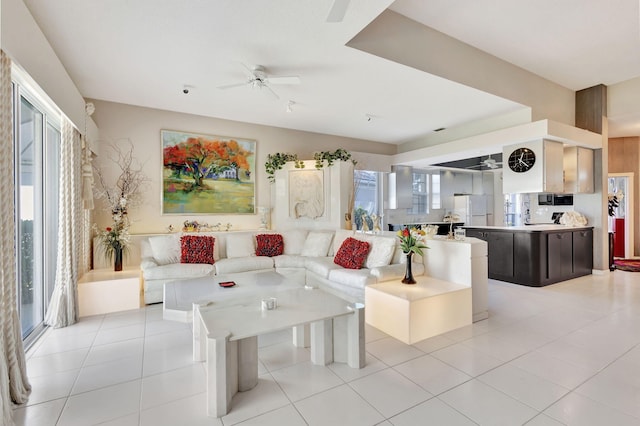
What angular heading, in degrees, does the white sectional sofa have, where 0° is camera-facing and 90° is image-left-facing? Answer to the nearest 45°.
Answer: approximately 0°

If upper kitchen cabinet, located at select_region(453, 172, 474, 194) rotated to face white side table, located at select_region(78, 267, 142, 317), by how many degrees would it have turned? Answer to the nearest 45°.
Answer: approximately 45° to its right

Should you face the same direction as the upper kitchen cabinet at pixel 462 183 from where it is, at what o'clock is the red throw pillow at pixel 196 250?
The red throw pillow is roughly at 1 o'clock from the upper kitchen cabinet.

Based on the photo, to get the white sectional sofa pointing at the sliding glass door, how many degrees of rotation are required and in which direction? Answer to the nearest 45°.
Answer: approximately 90° to its right

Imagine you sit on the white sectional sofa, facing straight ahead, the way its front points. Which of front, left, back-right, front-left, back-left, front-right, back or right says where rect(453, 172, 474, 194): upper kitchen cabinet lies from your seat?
back-left

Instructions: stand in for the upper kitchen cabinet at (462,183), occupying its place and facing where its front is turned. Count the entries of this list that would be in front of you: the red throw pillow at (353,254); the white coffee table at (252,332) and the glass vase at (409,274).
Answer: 3

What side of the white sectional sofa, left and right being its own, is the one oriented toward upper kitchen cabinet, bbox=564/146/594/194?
left

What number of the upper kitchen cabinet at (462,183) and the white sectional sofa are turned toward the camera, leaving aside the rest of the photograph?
2

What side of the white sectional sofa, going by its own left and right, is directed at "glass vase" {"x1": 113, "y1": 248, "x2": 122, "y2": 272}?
right

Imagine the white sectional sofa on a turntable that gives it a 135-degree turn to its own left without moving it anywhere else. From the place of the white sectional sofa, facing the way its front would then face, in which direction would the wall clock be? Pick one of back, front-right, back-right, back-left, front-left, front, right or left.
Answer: front-right

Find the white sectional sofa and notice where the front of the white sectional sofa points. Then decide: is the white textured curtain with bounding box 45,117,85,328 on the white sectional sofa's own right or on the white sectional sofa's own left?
on the white sectional sofa's own right

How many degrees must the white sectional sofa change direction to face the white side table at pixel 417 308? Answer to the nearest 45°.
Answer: approximately 45° to its left
